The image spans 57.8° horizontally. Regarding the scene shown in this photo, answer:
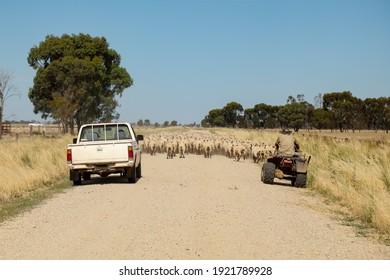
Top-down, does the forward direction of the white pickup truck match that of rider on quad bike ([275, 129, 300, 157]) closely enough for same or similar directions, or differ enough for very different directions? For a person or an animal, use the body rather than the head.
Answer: same or similar directions

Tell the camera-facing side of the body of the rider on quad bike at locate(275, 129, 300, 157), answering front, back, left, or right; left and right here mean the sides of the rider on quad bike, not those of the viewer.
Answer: back

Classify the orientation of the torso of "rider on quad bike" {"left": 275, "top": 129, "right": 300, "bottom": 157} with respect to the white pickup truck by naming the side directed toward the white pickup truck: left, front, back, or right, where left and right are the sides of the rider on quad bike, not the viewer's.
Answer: left

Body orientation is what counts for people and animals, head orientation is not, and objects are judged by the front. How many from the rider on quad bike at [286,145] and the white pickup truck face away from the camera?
2

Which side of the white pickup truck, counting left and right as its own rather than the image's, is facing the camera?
back

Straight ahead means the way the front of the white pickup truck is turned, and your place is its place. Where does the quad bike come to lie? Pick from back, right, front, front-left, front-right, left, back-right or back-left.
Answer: right

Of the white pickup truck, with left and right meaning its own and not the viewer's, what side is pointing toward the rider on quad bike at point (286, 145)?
right
